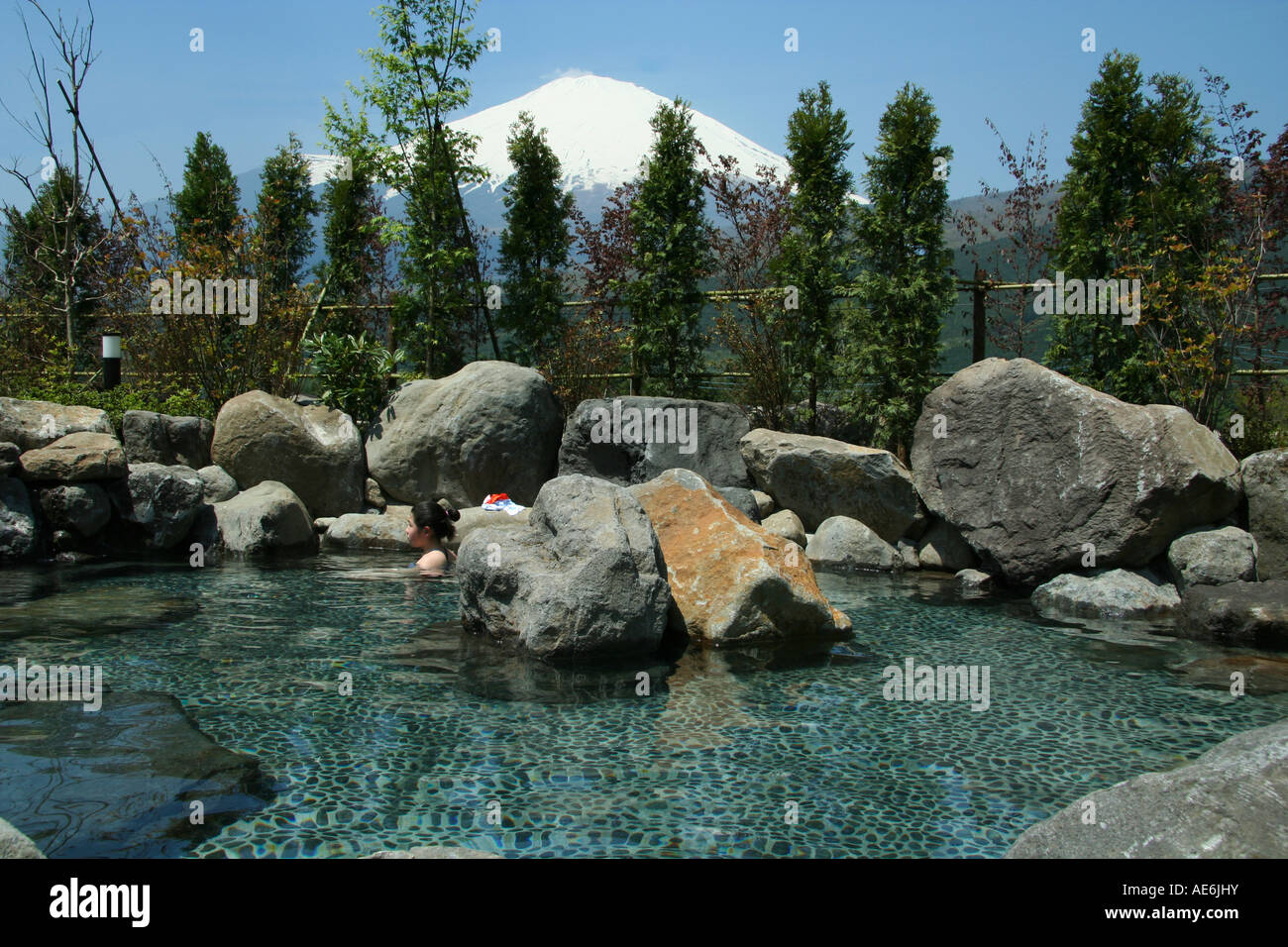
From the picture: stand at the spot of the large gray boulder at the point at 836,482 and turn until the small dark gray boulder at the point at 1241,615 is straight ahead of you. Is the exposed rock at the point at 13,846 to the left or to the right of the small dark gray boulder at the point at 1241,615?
right

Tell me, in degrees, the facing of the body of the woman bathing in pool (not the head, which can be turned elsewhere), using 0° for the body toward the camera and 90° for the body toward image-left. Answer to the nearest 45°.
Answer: approximately 90°

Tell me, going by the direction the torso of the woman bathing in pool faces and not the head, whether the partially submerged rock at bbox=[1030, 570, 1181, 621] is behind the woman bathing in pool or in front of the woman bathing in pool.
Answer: behind

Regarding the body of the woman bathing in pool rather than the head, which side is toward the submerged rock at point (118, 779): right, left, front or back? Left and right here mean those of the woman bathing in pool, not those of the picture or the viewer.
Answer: left

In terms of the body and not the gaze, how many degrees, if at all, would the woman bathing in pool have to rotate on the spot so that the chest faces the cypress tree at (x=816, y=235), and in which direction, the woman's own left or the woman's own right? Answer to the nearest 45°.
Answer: approximately 135° to the woman's own right

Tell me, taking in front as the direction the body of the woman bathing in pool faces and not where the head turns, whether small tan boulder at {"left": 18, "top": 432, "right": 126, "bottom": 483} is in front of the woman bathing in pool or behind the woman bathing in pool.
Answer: in front

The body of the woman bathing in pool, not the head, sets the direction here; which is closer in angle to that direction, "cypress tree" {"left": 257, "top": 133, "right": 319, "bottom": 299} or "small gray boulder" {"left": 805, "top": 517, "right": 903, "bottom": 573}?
the cypress tree

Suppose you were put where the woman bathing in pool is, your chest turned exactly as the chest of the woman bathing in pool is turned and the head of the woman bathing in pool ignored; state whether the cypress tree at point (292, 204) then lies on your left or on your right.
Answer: on your right

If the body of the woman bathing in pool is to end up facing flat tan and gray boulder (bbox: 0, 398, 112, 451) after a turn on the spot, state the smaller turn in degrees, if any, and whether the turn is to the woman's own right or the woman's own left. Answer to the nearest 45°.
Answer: approximately 45° to the woman's own right

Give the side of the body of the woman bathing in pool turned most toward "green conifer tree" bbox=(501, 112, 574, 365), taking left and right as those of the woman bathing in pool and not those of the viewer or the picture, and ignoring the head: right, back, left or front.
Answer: right
